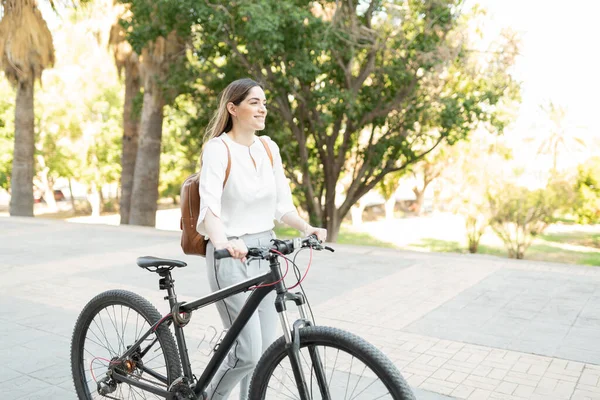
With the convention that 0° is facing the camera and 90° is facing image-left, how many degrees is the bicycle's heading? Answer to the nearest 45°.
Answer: approximately 315°

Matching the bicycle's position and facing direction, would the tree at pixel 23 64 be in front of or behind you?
behind

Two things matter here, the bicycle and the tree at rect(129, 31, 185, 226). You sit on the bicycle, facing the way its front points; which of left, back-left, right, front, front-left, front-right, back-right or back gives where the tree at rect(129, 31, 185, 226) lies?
back-left

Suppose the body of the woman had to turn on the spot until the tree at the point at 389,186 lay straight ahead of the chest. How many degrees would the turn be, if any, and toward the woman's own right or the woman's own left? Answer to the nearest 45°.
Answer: approximately 135° to the woman's own left

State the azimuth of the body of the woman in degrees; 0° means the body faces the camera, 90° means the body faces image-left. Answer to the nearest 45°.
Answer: approximately 315°

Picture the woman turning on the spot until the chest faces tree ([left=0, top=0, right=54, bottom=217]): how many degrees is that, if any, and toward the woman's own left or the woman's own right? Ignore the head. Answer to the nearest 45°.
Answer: approximately 180°

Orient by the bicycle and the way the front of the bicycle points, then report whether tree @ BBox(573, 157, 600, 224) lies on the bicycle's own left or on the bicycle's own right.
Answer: on the bicycle's own left
